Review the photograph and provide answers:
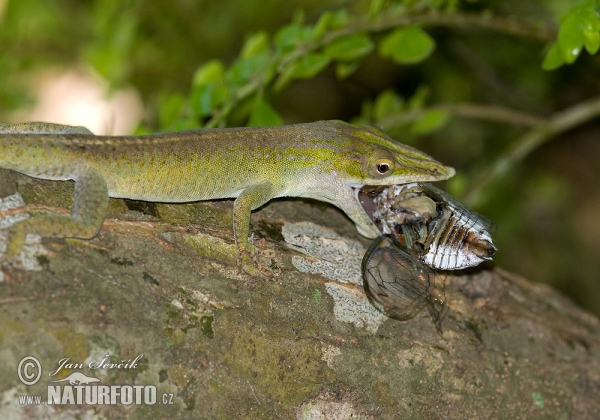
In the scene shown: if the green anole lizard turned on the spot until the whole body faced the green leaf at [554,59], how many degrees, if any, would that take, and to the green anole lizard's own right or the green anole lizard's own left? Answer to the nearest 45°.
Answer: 0° — it already faces it

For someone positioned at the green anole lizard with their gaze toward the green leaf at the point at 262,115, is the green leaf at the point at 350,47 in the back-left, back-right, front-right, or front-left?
front-right

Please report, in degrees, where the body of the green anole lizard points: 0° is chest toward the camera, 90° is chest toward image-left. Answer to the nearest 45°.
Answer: approximately 270°

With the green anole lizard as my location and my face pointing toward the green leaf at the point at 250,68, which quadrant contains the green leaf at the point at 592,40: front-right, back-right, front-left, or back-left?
front-right

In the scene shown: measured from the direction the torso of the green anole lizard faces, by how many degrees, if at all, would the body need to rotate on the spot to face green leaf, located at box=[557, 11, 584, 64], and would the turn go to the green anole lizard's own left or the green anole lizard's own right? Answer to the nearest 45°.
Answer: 0° — it already faces it
